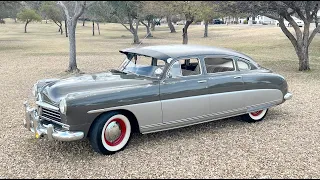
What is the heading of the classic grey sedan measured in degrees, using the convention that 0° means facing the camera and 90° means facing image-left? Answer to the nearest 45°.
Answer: approximately 45°
